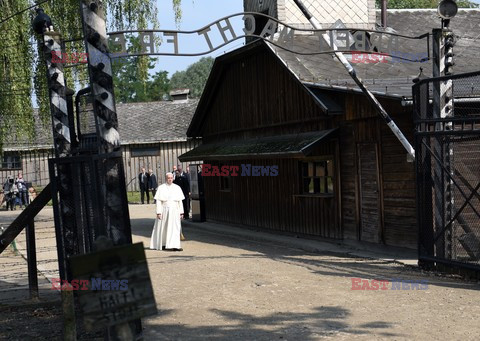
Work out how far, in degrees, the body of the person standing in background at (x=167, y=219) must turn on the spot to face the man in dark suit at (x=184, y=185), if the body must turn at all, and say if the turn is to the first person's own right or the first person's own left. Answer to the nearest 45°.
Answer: approximately 180°

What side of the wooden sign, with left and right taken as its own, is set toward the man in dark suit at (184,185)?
back

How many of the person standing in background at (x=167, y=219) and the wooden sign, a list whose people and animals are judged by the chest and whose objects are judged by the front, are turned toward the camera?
2

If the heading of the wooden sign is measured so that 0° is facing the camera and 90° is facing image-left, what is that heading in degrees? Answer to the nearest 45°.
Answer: approximately 0°

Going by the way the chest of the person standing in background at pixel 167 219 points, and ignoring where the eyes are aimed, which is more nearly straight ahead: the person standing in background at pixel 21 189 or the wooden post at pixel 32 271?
the wooden post

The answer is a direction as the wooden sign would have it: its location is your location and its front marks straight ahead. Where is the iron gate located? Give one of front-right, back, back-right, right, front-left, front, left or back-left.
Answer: back-left

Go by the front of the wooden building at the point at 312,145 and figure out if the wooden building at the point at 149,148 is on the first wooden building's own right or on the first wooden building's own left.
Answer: on the first wooden building's own right

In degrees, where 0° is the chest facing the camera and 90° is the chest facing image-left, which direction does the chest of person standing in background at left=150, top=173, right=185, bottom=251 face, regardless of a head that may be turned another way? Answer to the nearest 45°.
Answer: approximately 0°

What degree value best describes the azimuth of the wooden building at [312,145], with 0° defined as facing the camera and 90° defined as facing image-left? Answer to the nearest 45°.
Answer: approximately 45°

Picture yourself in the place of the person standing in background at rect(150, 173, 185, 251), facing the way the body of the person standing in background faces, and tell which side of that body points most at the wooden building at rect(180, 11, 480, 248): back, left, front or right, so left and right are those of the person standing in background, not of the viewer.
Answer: left

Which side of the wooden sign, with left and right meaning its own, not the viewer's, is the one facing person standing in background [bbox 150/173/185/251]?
back

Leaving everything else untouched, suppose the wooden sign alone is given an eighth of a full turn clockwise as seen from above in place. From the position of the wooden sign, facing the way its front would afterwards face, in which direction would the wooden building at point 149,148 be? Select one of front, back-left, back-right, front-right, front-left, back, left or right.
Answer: back-right

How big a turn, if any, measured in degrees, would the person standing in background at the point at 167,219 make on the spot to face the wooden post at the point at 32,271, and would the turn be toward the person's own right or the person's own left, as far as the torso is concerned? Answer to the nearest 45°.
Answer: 0° — they already face it
